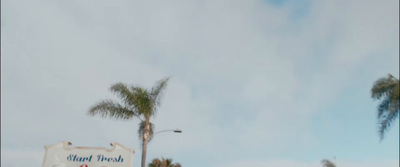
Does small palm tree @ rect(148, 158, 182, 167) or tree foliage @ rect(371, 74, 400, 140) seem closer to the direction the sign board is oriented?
the tree foliage

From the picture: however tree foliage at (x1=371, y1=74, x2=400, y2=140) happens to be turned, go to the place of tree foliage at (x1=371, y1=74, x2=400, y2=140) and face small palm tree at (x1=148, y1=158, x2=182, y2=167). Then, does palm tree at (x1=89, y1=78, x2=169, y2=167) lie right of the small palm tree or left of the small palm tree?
left

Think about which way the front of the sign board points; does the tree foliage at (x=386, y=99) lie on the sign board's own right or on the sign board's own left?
on the sign board's own left

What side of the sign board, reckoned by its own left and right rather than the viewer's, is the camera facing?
front

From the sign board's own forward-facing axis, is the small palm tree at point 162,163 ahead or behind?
behind
